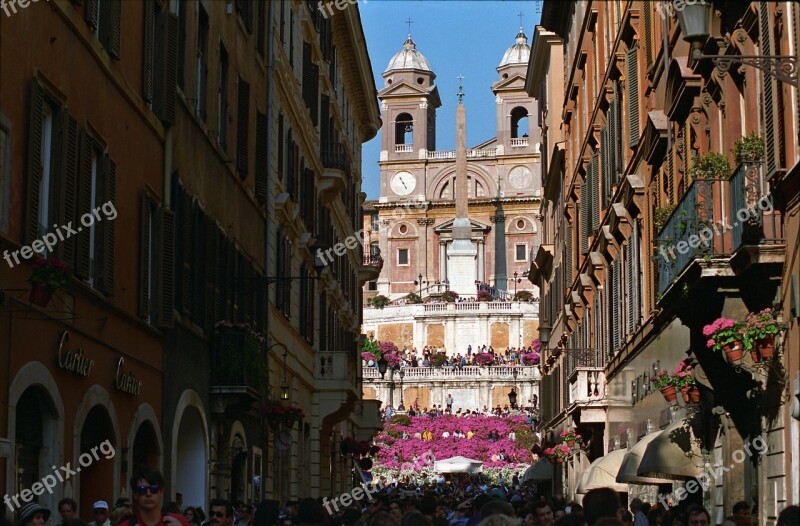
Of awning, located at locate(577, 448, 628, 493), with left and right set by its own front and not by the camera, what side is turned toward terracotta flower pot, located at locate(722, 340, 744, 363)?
left

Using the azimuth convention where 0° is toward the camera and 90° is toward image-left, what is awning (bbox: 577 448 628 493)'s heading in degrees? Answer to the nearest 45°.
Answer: approximately 90°

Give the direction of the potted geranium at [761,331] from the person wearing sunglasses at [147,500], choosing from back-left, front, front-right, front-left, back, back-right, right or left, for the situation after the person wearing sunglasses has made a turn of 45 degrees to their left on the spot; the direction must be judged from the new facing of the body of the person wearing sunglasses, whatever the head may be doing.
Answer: left

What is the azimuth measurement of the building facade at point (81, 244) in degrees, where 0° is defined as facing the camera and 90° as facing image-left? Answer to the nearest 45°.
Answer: approximately 315°

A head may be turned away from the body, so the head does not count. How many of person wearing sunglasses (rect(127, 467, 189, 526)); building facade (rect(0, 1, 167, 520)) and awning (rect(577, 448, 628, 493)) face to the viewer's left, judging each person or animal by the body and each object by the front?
1

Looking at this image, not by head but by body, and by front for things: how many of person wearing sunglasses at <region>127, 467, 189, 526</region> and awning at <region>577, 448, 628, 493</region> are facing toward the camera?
1

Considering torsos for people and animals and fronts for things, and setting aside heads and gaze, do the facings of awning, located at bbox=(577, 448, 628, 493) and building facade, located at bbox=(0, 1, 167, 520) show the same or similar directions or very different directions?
very different directions

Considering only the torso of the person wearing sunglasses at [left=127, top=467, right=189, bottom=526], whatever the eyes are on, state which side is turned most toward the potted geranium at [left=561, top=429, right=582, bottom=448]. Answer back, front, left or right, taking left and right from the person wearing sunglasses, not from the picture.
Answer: back

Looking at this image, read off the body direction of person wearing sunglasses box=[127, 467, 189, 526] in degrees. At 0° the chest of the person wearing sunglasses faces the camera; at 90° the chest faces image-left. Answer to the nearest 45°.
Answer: approximately 0°

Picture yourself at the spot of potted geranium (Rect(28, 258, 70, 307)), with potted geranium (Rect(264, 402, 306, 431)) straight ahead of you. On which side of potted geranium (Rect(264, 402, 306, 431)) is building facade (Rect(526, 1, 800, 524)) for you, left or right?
right

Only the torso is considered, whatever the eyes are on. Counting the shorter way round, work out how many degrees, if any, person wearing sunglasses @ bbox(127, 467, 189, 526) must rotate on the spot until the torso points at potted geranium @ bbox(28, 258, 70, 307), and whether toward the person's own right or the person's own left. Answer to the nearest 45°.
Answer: approximately 180°

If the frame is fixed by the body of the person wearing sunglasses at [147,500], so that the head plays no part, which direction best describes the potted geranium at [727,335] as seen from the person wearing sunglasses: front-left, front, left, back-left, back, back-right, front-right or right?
back-left
